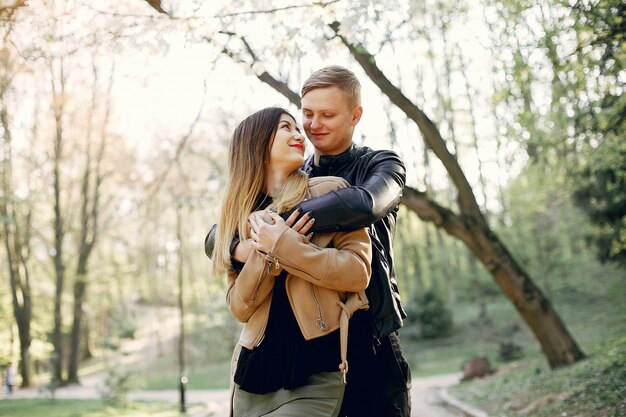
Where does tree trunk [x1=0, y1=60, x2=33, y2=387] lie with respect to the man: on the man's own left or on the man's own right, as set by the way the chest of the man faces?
on the man's own right

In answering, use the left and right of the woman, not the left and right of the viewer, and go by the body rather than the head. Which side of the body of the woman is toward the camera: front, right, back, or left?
front

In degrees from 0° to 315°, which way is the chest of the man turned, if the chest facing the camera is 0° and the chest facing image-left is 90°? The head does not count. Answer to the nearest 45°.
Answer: approximately 45°

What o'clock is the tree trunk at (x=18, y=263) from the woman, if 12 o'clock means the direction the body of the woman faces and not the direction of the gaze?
The tree trunk is roughly at 5 o'clock from the woman.

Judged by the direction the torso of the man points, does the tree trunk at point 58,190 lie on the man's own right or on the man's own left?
on the man's own right

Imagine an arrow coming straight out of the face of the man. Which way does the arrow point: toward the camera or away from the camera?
toward the camera

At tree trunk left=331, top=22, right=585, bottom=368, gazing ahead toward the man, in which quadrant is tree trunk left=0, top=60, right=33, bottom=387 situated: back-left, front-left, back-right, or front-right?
back-right

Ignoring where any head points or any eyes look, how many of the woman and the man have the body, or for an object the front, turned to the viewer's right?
0

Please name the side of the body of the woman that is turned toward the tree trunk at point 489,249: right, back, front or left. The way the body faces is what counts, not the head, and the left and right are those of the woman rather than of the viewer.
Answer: back
